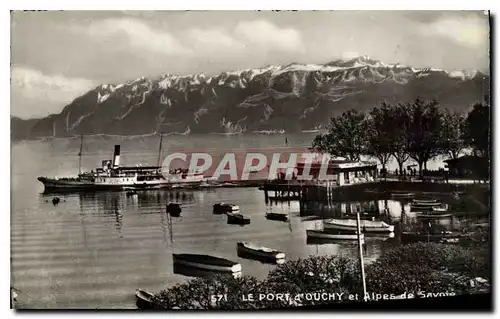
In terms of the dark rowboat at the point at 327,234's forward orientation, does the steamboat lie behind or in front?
in front

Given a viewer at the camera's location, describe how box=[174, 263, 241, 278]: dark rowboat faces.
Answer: facing to the left of the viewer

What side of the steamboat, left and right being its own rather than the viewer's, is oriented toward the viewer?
left

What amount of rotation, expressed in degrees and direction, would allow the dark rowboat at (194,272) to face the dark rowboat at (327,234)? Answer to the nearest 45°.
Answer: approximately 180°

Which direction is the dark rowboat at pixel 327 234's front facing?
to the viewer's left
